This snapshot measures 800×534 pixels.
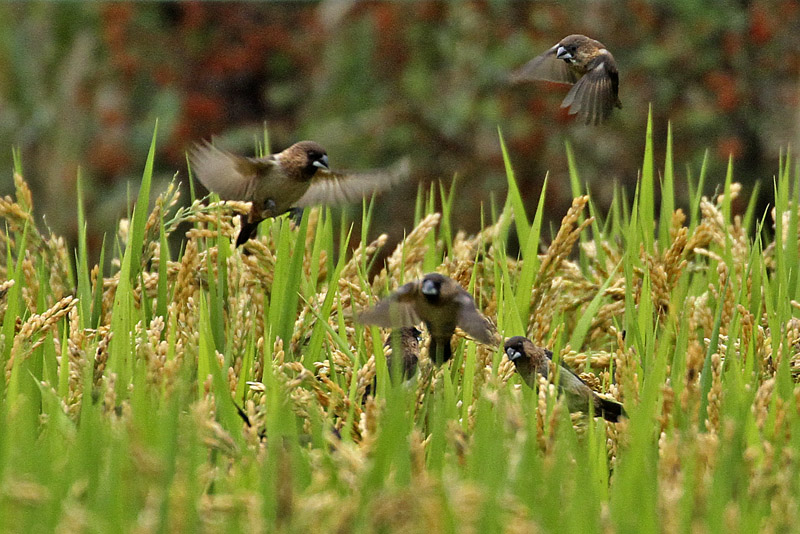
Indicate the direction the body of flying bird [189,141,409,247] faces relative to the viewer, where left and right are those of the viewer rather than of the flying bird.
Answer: facing the viewer and to the right of the viewer

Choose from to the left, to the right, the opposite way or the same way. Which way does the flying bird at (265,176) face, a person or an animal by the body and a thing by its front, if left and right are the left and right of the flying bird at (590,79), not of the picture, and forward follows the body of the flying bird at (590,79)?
to the left

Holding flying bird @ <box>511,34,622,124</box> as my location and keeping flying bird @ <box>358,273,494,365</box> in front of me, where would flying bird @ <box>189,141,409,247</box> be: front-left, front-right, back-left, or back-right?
front-right

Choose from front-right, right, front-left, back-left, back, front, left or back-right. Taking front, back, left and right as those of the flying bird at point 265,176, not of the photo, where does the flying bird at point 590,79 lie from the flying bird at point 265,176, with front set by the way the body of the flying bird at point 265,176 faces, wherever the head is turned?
front-left

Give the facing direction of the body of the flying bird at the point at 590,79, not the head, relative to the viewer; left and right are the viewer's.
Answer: facing the viewer and to the left of the viewer

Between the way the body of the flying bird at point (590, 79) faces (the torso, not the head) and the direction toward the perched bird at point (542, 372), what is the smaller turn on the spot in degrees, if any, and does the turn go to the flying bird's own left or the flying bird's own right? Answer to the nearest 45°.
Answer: approximately 45° to the flying bird's own left

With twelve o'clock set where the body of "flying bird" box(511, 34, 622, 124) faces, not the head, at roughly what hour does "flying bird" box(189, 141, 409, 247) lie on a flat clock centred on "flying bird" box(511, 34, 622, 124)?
"flying bird" box(189, 141, 409, 247) is roughly at 1 o'clock from "flying bird" box(511, 34, 622, 124).

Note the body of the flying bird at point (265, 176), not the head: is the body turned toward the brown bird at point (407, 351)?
yes

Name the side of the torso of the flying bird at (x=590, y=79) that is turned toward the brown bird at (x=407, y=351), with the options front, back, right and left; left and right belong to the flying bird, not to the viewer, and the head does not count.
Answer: front

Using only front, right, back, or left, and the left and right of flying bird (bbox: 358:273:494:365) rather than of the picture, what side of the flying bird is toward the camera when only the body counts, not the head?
front
